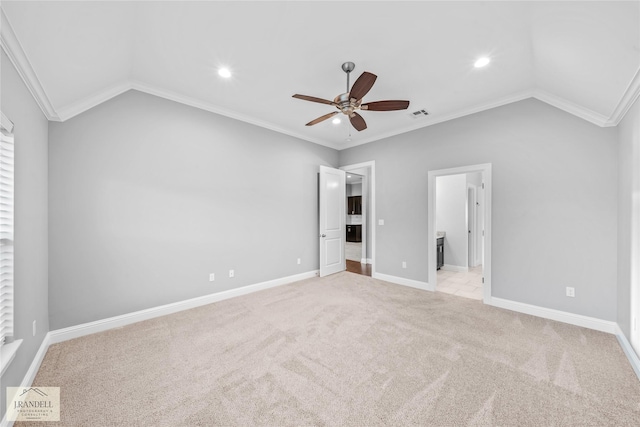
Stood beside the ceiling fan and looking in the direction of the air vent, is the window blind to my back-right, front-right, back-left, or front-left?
back-left

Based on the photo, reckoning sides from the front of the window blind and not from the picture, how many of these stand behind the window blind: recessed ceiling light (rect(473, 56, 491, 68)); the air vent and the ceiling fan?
0

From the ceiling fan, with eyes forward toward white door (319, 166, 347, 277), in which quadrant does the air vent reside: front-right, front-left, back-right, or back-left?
front-right

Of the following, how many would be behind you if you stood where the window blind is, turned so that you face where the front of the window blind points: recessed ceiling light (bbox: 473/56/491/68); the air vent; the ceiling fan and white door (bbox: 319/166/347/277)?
0

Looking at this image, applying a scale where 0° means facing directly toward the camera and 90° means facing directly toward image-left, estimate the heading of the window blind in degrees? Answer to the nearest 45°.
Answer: approximately 270°

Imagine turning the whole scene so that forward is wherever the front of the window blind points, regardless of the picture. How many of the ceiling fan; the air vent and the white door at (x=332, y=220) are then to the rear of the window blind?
0

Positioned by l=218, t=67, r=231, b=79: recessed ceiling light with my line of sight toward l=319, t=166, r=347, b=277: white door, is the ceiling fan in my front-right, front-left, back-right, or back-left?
front-right

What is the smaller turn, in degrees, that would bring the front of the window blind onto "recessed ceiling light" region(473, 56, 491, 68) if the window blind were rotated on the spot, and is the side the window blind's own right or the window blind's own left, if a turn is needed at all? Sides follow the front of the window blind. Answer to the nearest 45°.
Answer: approximately 45° to the window blind's own right

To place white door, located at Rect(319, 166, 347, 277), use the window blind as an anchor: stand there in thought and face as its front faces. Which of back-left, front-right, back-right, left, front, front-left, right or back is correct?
front
